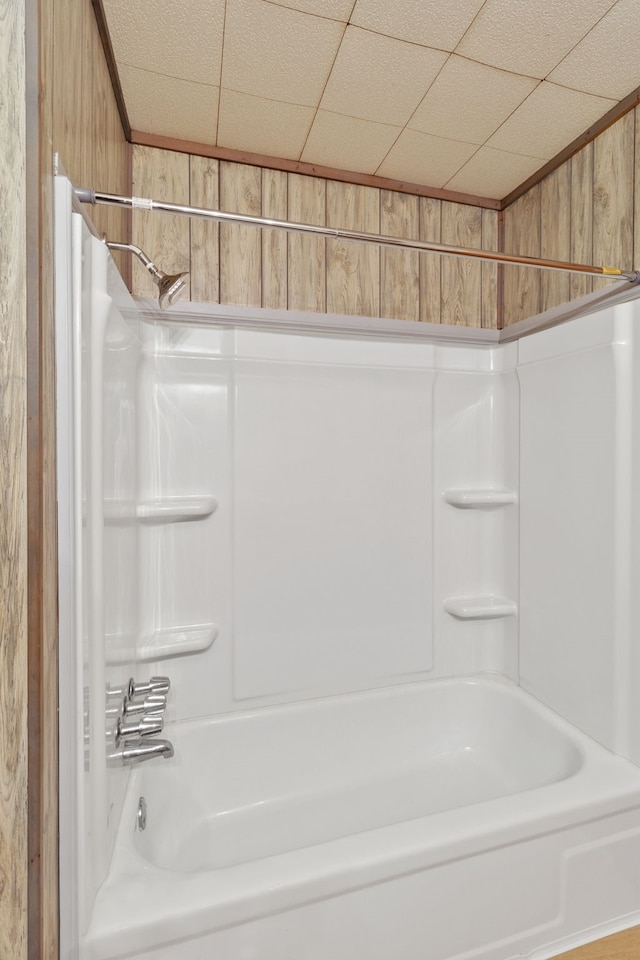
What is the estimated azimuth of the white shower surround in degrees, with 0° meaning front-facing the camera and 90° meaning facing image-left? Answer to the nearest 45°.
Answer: approximately 0°

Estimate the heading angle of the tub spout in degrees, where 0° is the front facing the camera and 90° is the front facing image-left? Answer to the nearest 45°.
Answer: approximately 270°
